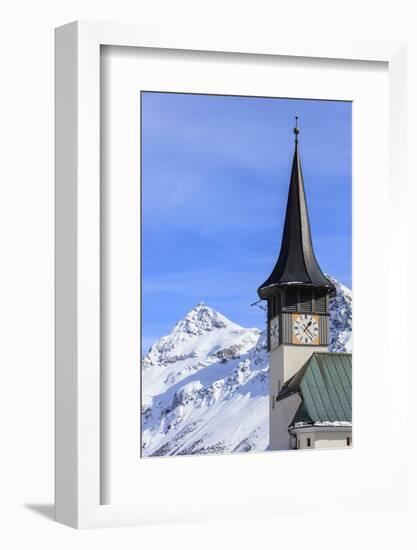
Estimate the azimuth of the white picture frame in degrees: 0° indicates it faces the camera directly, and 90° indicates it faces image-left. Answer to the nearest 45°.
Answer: approximately 315°
